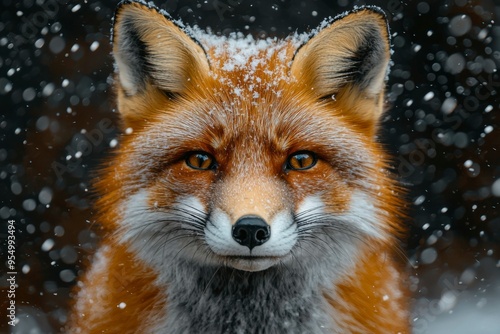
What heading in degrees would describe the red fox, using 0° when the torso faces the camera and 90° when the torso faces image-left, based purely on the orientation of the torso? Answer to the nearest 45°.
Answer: approximately 0°
